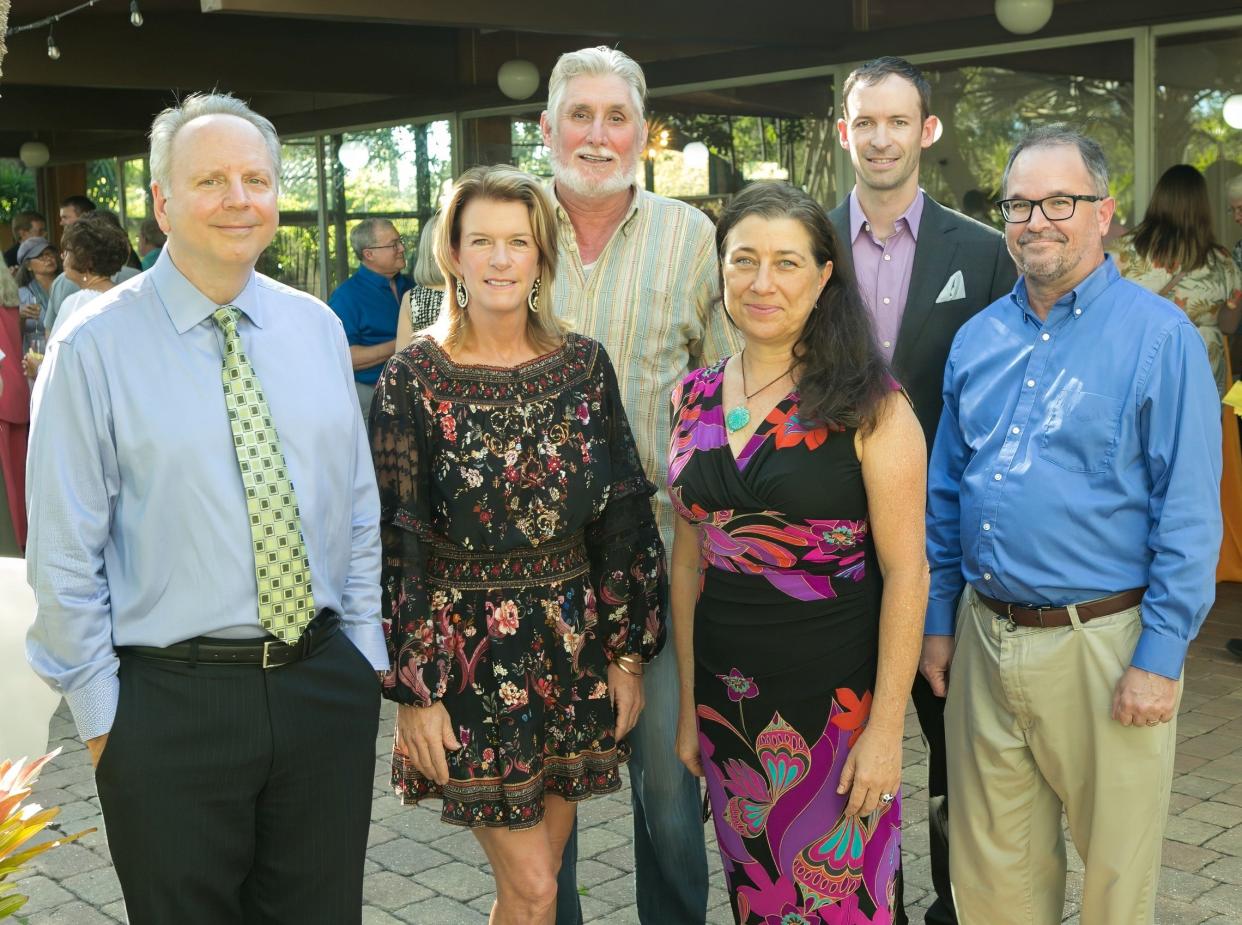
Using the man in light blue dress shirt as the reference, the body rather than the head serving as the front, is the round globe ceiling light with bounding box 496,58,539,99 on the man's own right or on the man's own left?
on the man's own left

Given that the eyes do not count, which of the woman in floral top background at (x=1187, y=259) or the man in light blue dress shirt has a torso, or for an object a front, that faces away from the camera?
the woman in floral top background

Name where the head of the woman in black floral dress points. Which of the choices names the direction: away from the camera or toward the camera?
toward the camera

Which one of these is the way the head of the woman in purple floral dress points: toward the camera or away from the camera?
toward the camera

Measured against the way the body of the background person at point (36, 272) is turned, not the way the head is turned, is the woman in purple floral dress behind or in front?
in front

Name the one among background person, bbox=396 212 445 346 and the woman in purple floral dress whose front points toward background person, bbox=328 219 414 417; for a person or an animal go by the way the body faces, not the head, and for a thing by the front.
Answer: background person, bbox=396 212 445 346

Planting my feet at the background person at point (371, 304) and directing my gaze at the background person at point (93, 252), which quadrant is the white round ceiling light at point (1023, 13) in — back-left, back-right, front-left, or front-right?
back-left

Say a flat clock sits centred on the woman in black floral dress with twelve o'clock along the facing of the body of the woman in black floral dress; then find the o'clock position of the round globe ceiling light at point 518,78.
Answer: The round globe ceiling light is roughly at 6 o'clock from the woman in black floral dress.

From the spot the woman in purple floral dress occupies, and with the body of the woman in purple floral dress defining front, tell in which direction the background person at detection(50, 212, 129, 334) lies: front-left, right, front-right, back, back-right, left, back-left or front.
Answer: right

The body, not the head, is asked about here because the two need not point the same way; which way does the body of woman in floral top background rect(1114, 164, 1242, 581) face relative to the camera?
away from the camera

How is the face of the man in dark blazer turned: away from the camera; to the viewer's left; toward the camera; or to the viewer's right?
toward the camera

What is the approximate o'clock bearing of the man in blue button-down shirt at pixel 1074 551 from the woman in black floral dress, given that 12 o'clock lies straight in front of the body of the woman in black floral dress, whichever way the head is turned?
The man in blue button-down shirt is roughly at 9 o'clock from the woman in black floral dress.

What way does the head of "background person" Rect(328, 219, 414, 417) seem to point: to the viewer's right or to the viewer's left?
to the viewer's right

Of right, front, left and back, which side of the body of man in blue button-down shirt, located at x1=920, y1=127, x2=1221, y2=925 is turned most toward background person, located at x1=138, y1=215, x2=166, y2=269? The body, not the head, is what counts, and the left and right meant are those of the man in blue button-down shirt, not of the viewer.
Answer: right
